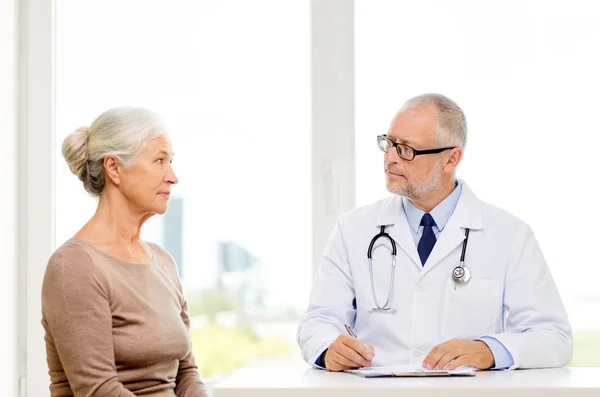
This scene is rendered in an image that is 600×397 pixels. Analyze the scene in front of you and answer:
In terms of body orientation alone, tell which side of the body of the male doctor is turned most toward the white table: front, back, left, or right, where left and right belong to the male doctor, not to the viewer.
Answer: front

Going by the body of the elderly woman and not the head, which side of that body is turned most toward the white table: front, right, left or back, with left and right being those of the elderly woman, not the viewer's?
front

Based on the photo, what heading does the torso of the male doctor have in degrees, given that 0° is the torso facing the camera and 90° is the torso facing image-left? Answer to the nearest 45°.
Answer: approximately 0°

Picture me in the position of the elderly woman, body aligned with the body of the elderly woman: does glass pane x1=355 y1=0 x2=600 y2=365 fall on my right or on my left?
on my left

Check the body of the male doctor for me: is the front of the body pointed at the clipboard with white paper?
yes

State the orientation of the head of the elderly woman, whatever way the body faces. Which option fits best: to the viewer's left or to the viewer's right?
to the viewer's right

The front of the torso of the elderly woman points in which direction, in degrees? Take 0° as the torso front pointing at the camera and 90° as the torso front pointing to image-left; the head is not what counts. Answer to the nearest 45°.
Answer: approximately 315°

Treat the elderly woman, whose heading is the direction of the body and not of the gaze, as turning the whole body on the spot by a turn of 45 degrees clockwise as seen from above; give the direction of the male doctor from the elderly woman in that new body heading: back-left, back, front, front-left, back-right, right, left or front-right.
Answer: left
